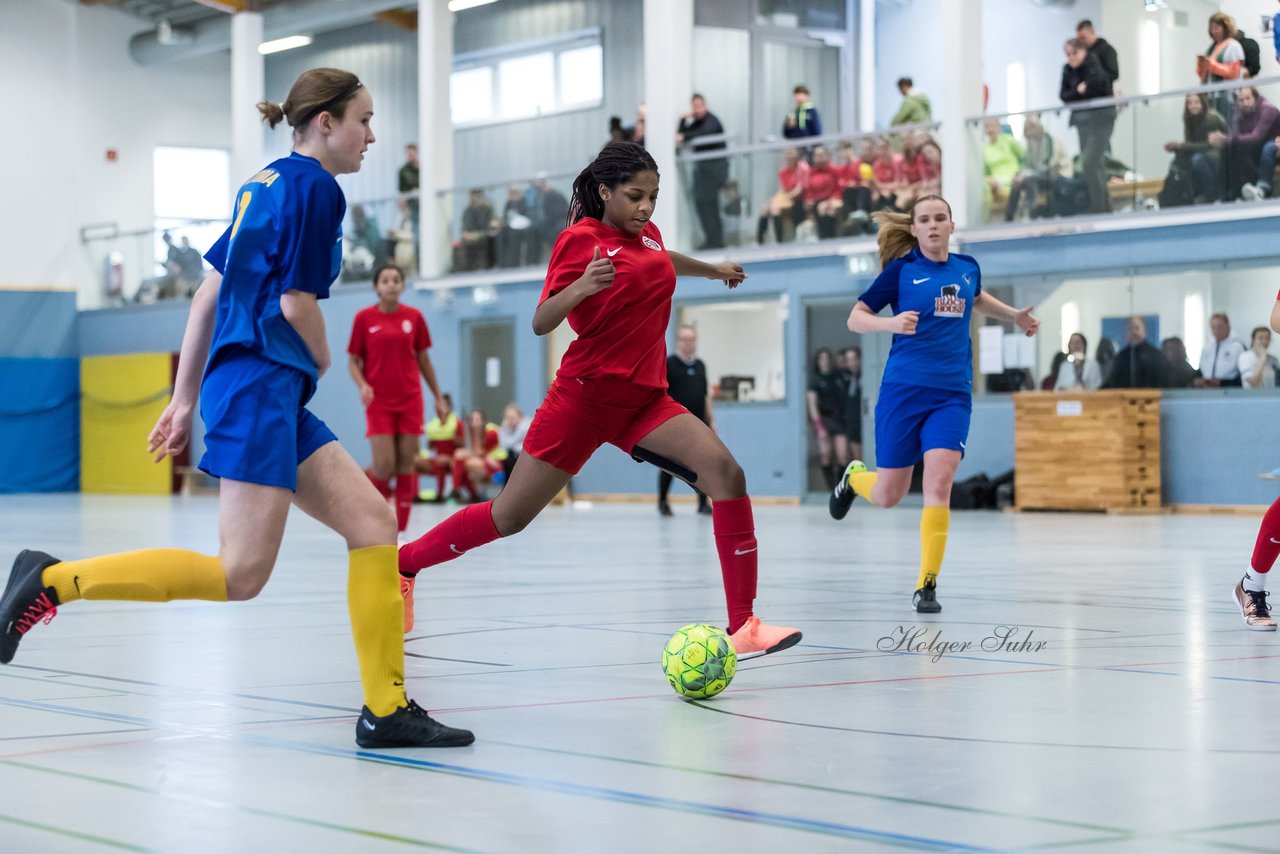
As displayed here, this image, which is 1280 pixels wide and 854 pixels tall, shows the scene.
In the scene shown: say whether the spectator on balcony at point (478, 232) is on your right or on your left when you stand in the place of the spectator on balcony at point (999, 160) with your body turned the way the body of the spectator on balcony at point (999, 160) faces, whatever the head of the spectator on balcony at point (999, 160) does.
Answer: on your right

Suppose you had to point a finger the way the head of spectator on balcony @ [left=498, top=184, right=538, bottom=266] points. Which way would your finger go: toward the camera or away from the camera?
toward the camera

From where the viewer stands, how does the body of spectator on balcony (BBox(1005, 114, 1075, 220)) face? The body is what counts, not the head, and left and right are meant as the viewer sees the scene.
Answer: facing the viewer and to the left of the viewer

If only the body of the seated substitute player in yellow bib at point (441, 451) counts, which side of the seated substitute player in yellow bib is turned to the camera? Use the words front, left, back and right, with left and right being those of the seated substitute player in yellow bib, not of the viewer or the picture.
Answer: front

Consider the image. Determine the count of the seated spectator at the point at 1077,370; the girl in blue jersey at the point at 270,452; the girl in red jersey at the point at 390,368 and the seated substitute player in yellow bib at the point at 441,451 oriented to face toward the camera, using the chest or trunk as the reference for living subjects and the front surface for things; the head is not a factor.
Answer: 3

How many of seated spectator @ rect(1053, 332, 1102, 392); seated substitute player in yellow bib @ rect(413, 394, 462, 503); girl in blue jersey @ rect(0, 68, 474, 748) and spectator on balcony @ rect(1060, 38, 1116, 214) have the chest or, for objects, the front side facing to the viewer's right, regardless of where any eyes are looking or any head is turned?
1

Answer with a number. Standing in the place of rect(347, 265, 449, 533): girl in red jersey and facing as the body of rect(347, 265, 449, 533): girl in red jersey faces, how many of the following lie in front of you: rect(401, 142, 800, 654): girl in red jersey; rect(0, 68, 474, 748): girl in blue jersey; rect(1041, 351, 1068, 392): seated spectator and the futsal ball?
3

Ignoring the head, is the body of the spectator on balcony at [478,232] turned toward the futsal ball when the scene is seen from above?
yes

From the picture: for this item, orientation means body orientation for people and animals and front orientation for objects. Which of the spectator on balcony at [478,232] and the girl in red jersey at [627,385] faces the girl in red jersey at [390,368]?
the spectator on balcony

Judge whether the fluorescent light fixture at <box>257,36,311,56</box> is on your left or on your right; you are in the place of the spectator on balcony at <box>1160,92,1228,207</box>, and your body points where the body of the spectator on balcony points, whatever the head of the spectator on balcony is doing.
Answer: on your right

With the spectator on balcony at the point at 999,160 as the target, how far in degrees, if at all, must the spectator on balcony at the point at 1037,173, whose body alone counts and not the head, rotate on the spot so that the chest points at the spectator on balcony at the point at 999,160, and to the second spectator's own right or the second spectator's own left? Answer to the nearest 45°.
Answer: approximately 90° to the second spectator's own right

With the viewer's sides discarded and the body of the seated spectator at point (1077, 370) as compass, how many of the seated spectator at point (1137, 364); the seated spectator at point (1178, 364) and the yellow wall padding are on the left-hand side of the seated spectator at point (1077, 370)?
2

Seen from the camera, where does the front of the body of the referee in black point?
toward the camera

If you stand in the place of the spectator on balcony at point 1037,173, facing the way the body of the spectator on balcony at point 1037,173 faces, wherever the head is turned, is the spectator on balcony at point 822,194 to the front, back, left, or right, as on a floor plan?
right
